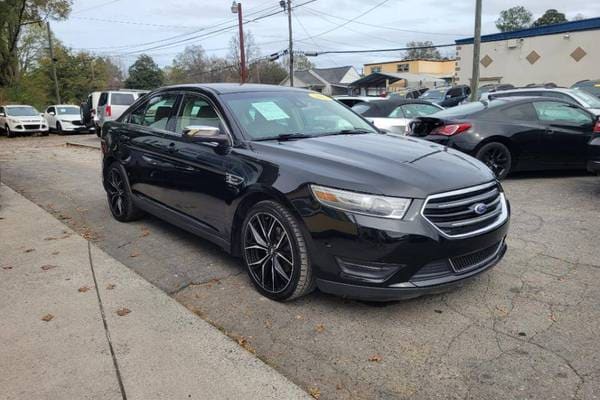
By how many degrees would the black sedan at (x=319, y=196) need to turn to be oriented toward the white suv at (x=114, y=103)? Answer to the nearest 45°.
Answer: approximately 180°

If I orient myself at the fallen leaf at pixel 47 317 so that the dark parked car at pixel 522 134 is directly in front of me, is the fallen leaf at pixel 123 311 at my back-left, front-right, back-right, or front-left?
front-right

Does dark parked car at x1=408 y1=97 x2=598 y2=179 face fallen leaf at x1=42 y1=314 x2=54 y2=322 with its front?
no

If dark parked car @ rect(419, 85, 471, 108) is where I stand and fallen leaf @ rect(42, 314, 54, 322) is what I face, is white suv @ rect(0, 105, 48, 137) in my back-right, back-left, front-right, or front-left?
front-right

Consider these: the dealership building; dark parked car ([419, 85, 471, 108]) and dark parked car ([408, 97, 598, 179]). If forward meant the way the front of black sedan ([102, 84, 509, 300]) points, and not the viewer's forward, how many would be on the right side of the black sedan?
0

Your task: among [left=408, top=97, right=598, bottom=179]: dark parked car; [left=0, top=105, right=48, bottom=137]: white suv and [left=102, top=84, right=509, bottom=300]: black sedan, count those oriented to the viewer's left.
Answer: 0

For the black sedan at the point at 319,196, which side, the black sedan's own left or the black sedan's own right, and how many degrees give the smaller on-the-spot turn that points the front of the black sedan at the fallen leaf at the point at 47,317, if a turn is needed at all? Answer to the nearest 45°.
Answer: approximately 135° to the black sedan's own right

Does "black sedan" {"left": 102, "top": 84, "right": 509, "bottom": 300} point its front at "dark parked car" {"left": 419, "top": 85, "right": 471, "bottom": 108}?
no

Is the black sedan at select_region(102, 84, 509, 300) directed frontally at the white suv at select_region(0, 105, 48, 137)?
no

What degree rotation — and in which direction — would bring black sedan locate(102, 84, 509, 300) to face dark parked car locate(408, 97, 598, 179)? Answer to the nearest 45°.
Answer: approximately 90° to its left

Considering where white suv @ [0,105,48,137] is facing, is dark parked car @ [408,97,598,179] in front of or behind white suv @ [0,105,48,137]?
in front

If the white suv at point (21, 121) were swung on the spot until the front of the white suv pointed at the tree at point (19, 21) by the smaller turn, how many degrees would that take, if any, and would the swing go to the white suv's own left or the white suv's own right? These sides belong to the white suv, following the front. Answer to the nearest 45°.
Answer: approximately 135° to the white suv's own left

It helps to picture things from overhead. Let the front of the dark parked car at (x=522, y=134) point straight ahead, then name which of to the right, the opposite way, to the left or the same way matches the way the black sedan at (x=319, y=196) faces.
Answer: to the right

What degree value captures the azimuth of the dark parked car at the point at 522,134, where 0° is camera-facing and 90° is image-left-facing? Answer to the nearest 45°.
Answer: approximately 225°

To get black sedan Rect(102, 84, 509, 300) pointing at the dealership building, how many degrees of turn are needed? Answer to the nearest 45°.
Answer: approximately 90° to its left

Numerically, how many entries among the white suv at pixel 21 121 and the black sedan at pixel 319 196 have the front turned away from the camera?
0

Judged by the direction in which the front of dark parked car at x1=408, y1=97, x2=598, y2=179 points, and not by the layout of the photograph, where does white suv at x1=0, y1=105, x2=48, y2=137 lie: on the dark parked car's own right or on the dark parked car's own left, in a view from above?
on the dark parked car's own left

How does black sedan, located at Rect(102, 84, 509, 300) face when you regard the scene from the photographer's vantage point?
facing the viewer and to the right of the viewer
